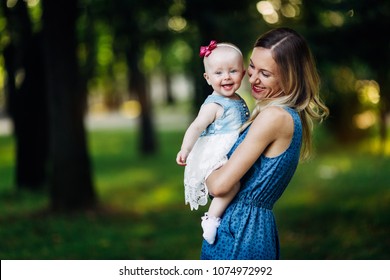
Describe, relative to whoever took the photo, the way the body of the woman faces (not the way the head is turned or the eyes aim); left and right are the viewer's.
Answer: facing to the left of the viewer

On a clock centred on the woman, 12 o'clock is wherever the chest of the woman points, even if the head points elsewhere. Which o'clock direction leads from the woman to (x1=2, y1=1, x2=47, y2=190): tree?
The tree is roughly at 2 o'clock from the woman.
